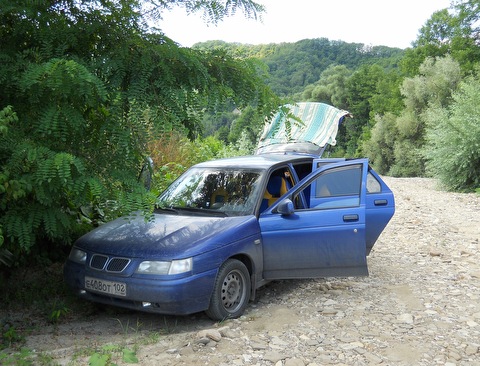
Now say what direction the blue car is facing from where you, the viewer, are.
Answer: facing the viewer and to the left of the viewer

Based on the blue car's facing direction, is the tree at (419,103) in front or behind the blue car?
behind

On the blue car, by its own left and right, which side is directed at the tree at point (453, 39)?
back
